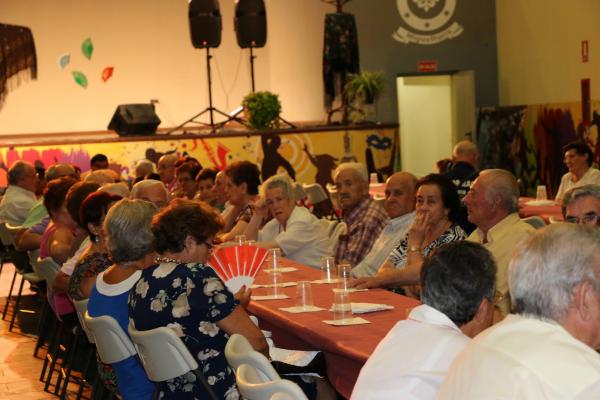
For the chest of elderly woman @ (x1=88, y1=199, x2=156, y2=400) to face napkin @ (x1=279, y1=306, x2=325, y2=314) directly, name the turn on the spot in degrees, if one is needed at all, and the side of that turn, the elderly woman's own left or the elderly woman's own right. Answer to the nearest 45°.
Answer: approximately 45° to the elderly woman's own right

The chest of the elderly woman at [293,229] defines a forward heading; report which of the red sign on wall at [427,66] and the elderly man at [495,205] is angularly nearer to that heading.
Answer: the elderly man

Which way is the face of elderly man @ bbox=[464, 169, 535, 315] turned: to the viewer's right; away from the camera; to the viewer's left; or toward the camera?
to the viewer's left

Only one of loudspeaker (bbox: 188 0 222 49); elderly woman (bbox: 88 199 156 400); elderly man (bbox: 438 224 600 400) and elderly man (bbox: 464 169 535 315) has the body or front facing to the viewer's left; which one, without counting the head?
elderly man (bbox: 464 169 535 315)

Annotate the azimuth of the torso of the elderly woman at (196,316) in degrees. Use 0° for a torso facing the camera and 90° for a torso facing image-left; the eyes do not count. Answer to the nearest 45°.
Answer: approximately 225°

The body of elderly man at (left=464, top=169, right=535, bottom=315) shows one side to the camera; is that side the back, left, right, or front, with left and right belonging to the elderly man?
left

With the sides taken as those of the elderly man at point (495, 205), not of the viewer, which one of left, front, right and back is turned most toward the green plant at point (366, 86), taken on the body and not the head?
right

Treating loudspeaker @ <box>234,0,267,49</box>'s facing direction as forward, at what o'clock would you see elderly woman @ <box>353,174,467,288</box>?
The elderly woman is roughly at 12 o'clock from the loudspeaker.

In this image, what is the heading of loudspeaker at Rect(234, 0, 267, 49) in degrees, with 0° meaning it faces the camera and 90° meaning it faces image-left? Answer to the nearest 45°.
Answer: approximately 0°

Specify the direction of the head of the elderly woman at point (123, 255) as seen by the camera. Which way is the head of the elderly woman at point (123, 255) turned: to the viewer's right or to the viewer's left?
to the viewer's right
